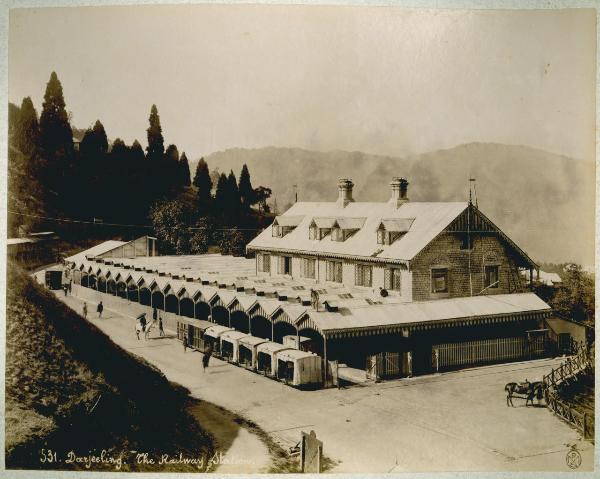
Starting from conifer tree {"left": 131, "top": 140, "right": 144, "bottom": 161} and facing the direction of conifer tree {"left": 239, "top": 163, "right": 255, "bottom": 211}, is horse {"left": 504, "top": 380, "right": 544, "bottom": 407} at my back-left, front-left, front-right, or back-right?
front-right
